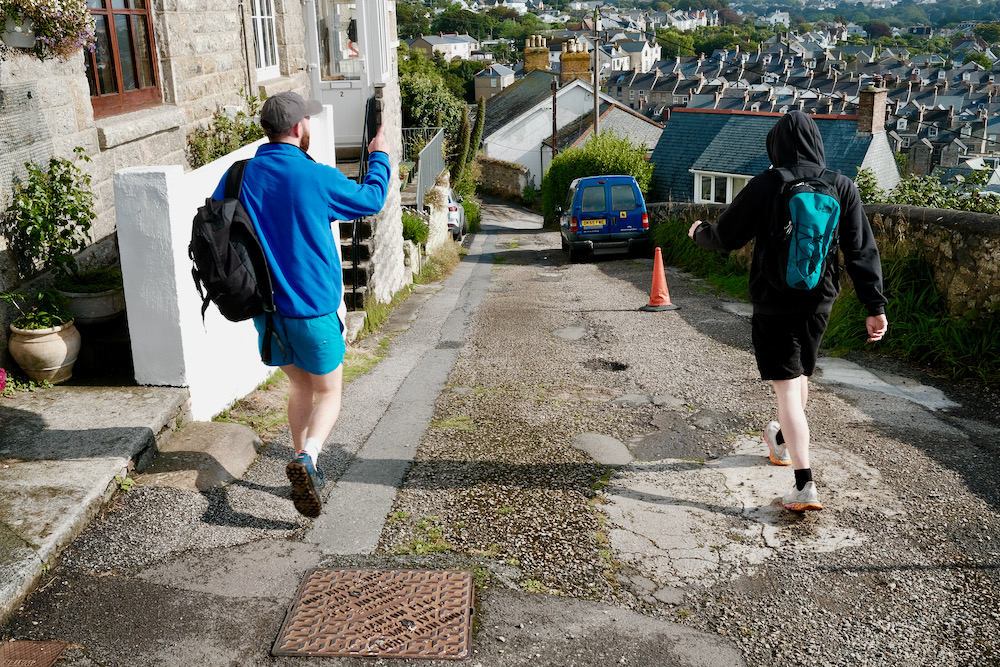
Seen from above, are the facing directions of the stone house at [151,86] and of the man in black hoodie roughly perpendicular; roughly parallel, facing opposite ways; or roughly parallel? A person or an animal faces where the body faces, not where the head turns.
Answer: roughly perpendicular

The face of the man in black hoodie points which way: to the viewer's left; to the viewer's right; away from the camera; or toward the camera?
away from the camera

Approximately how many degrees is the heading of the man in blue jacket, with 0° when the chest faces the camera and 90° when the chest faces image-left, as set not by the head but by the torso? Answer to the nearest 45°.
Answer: approximately 225°

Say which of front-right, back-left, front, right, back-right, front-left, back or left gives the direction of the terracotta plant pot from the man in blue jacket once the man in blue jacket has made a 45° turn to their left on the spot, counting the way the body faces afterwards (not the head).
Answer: front-left

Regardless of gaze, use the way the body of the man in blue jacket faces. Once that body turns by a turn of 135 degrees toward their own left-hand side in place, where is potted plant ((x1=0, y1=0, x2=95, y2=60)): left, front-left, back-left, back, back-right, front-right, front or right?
front-right

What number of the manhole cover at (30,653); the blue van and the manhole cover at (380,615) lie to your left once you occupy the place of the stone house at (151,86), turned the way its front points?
1

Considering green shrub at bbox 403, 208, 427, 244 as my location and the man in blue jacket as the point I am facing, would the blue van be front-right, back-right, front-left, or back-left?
back-left

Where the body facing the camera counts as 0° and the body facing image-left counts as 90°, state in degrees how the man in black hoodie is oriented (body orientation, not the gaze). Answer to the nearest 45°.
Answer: approximately 180°

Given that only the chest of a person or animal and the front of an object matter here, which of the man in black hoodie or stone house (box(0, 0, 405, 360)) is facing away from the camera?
the man in black hoodie

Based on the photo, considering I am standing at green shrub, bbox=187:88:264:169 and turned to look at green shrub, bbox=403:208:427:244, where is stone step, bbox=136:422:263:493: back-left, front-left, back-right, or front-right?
back-right

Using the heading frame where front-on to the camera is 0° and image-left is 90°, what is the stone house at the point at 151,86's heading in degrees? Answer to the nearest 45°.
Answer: approximately 315°

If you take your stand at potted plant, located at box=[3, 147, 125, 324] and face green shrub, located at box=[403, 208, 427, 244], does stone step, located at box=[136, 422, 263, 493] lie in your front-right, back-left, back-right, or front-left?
back-right

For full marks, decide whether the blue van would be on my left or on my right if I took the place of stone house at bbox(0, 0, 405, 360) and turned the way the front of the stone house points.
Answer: on my left

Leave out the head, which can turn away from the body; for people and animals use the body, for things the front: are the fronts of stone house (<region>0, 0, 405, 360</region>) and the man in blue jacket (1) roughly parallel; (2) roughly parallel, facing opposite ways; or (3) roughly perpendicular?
roughly perpendicular

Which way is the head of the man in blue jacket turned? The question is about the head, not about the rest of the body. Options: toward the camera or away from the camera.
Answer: away from the camera
